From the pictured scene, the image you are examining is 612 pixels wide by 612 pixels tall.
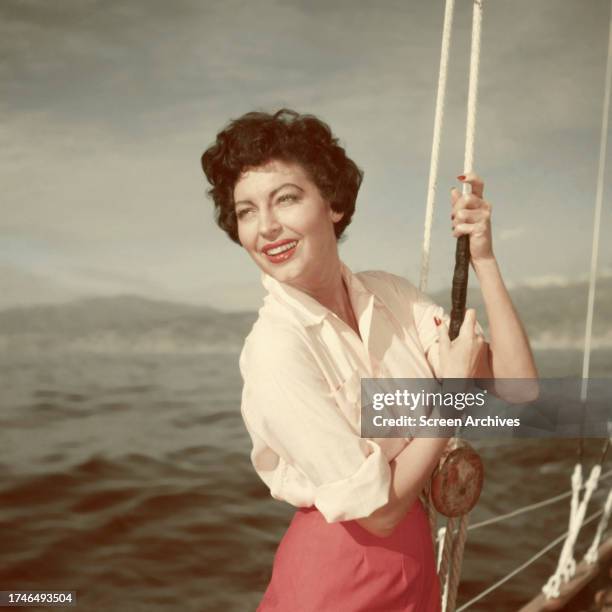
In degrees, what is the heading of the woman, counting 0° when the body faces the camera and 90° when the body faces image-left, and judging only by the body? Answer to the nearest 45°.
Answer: approximately 315°
